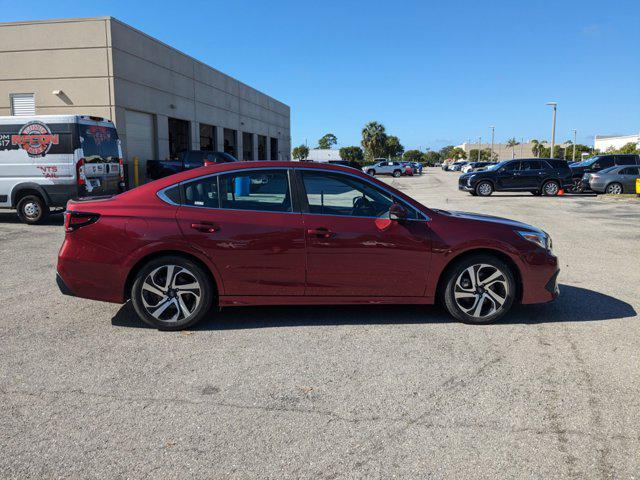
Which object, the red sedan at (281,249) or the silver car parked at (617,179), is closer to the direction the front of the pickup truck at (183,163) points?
the silver car parked

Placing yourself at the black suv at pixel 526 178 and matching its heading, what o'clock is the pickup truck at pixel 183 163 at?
The pickup truck is roughly at 11 o'clock from the black suv.

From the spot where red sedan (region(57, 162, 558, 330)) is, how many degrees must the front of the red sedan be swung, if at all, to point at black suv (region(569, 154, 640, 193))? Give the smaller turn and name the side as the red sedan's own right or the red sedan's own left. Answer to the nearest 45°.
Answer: approximately 45° to the red sedan's own left

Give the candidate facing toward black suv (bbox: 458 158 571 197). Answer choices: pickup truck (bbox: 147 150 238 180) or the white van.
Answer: the pickup truck

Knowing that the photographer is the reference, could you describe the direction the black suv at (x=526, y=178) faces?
facing to the left of the viewer

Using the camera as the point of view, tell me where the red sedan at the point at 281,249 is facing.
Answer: facing to the right of the viewer

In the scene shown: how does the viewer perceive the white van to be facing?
facing away from the viewer and to the left of the viewer

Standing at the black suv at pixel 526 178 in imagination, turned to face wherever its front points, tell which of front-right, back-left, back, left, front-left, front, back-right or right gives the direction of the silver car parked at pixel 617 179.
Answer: back

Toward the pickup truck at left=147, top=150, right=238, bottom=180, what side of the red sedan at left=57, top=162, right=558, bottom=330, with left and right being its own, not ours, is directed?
left

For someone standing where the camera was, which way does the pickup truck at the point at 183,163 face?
facing to the right of the viewer

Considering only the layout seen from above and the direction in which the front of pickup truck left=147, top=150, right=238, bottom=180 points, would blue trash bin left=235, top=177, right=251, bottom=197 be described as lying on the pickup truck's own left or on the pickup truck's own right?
on the pickup truck's own right

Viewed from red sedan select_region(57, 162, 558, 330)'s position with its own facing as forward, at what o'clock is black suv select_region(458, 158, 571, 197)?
The black suv is roughly at 10 o'clock from the red sedan.

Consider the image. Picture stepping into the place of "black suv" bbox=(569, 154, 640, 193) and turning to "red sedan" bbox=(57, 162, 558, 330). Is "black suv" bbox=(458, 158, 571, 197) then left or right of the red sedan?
right

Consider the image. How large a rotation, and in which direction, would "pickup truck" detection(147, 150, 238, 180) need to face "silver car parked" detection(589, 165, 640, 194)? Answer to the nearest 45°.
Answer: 0° — it already faces it
